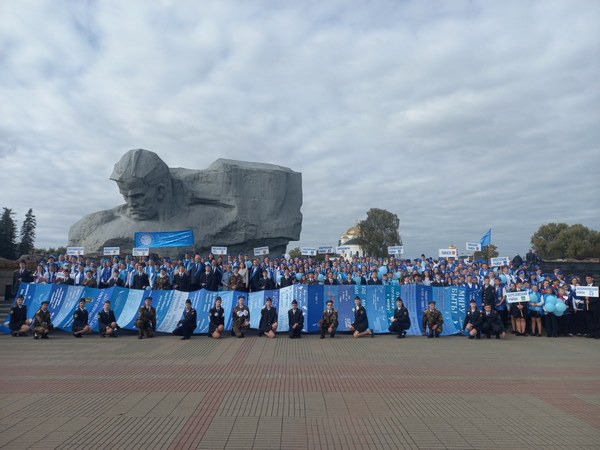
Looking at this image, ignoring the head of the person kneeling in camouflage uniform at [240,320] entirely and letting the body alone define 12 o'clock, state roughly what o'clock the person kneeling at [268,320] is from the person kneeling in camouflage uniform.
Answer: The person kneeling is roughly at 9 o'clock from the person kneeling in camouflage uniform.

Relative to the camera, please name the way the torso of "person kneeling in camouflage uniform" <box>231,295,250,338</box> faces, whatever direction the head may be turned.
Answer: toward the camera

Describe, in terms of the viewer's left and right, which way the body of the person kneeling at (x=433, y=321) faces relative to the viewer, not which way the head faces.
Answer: facing the viewer

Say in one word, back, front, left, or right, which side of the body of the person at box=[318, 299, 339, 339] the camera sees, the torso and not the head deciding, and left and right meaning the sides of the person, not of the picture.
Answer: front

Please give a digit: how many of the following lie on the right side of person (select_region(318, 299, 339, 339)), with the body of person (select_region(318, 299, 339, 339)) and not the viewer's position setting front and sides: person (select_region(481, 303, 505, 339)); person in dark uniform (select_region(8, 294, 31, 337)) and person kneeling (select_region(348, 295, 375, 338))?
1

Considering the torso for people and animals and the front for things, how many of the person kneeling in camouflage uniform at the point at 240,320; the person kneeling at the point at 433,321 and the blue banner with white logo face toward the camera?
3

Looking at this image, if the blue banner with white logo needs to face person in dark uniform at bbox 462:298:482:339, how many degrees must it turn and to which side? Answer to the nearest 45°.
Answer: approximately 45° to its left

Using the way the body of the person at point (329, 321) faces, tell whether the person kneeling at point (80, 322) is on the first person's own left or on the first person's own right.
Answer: on the first person's own right

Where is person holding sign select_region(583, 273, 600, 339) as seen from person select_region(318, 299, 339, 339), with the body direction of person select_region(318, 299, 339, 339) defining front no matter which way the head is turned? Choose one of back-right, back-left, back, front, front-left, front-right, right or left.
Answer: left

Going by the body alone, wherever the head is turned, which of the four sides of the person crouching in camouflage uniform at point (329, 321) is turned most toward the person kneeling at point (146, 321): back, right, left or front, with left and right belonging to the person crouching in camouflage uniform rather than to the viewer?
right

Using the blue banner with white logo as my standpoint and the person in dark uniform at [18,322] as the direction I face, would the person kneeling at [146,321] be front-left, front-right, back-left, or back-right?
front-left

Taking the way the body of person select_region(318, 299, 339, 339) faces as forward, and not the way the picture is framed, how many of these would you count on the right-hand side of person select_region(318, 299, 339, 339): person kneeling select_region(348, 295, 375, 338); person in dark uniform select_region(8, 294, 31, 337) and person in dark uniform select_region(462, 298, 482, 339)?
1

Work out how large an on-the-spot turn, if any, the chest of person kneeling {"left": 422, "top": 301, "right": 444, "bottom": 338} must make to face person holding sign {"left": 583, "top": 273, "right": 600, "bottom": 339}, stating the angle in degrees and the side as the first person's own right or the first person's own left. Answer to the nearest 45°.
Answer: approximately 90° to the first person's own left

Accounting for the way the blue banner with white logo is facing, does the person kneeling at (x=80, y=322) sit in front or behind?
in front

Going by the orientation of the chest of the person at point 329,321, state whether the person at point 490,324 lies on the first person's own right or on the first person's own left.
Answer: on the first person's own left

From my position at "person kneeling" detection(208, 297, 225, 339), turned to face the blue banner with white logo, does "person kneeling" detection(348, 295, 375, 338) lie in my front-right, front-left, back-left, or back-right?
back-right

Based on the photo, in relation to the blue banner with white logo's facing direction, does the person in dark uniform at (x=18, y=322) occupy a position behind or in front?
in front

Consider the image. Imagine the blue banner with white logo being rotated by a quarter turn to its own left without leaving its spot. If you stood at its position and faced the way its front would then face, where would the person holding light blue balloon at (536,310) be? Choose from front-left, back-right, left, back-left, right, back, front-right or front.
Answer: front-right

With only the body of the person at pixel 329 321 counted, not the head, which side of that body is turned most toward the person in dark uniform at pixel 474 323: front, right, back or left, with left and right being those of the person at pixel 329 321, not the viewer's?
left
